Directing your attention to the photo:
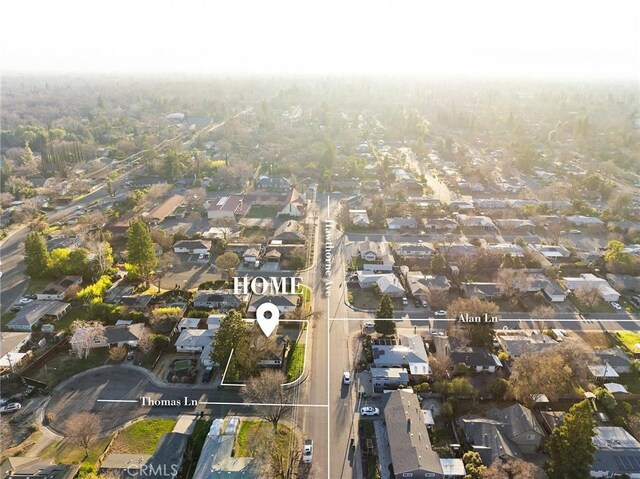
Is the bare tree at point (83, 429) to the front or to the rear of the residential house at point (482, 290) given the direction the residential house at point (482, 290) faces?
to the front

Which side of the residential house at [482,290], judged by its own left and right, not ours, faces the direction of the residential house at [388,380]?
front

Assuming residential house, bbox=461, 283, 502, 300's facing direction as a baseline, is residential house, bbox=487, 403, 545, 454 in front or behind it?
in front

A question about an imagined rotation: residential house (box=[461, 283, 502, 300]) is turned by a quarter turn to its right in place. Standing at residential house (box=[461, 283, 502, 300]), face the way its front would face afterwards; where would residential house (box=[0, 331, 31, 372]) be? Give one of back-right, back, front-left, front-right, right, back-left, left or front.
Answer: front-left

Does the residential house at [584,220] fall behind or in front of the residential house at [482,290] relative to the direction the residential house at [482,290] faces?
behind

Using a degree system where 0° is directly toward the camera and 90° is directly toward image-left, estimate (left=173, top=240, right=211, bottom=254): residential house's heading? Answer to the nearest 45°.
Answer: approximately 0°

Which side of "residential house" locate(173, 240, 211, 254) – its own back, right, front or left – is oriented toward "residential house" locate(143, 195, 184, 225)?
back

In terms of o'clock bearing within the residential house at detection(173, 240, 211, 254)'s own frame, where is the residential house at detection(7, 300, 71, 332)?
the residential house at detection(7, 300, 71, 332) is roughly at 2 o'clock from the residential house at detection(173, 240, 211, 254).

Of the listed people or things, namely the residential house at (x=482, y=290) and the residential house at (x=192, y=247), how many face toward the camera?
2

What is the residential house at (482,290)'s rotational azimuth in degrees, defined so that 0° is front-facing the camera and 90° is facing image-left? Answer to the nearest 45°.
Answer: approximately 0°

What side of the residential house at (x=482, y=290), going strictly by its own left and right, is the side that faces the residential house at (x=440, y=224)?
back

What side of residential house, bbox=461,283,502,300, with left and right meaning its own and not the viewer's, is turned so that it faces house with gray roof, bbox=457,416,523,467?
front

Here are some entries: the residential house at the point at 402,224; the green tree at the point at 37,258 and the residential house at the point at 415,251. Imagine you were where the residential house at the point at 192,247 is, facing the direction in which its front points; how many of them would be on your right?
1

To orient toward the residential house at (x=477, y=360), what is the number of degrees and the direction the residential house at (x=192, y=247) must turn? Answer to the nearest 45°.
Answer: approximately 45° to its left

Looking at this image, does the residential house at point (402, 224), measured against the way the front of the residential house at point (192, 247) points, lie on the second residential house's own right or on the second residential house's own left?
on the second residential house's own left
